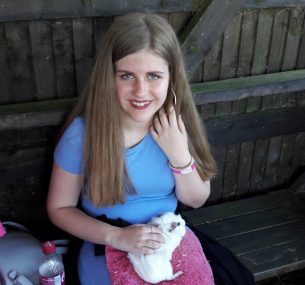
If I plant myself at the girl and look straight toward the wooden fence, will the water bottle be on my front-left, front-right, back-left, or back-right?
back-left

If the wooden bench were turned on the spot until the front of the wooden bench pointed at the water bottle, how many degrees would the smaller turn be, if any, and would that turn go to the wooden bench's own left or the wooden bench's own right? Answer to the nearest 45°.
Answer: approximately 90° to the wooden bench's own right

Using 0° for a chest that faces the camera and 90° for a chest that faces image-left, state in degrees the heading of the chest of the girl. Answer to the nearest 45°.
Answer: approximately 0°

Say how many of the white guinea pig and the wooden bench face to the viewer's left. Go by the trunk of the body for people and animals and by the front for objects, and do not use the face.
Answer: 0
